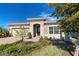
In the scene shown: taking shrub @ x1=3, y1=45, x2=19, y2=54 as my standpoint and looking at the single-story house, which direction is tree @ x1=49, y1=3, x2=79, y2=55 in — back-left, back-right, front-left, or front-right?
front-right

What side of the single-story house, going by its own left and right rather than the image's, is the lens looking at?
front

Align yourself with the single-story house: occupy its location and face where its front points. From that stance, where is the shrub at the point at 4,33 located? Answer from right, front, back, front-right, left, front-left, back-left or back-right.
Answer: right
